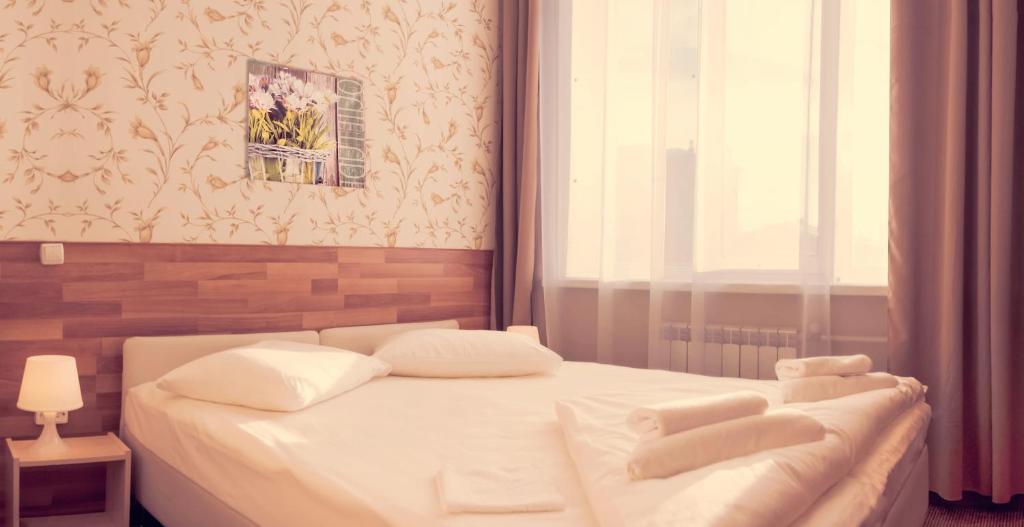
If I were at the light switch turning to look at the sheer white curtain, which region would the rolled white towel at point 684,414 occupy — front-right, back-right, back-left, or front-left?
front-right

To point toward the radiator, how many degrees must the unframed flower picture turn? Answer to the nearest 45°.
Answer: approximately 45° to its left

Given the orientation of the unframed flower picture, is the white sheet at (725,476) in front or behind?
in front

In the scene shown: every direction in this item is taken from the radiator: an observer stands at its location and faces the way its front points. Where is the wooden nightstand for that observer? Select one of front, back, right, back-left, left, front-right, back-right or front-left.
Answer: front-right

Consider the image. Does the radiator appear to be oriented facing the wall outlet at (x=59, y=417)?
no

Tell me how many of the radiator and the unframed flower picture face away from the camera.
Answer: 0

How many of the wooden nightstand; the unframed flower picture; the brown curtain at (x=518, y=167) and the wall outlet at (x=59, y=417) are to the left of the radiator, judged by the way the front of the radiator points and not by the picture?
0

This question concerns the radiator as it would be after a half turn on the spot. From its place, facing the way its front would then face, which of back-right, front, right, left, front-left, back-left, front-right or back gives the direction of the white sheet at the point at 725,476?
back

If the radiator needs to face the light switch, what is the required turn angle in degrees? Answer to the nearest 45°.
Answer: approximately 45° to its right

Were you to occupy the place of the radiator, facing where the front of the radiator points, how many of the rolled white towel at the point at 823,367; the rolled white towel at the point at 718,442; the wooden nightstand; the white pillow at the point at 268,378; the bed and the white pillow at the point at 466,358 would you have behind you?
0

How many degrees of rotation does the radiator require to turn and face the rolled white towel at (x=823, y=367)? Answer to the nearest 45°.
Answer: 0° — it already faces it

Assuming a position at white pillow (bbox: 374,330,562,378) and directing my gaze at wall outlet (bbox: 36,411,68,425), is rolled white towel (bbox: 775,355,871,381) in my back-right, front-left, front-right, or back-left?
back-left

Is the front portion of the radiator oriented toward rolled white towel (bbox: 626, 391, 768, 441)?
yes

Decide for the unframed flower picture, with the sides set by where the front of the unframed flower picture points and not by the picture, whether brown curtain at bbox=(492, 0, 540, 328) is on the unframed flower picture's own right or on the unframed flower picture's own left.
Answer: on the unframed flower picture's own left

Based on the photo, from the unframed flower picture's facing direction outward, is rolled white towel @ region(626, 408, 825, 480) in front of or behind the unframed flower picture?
in front

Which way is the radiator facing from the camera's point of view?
toward the camera

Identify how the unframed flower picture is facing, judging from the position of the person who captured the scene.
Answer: facing the viewer and to the right of the viewer
